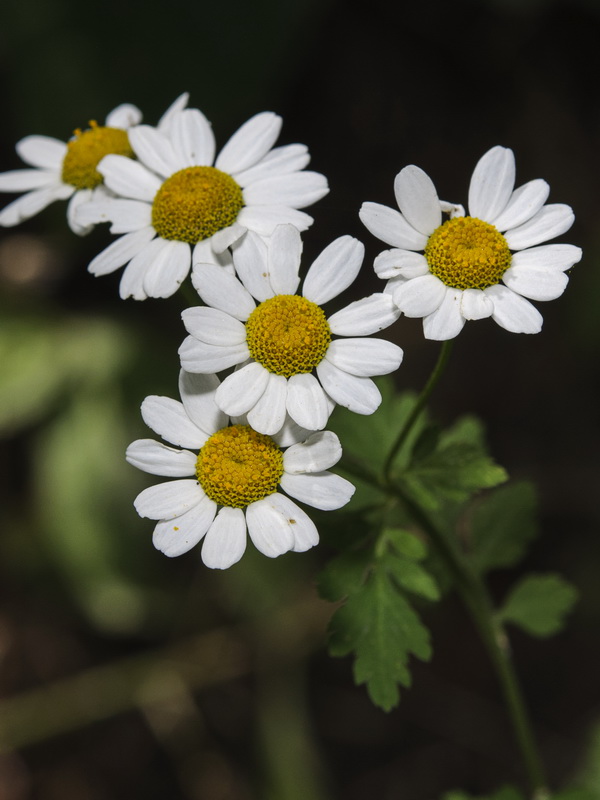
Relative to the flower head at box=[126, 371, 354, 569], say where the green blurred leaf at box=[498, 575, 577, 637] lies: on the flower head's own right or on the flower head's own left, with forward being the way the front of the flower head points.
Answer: on the flower head's own left

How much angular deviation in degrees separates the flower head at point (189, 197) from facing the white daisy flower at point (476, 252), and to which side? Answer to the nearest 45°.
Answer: approximately 45° to its left

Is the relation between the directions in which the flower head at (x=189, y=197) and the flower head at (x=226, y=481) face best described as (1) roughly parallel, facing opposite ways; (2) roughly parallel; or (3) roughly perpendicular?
roughly parallel

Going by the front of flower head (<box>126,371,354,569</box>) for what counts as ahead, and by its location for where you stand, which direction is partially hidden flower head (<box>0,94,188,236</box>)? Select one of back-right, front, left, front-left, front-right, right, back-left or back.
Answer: back-right

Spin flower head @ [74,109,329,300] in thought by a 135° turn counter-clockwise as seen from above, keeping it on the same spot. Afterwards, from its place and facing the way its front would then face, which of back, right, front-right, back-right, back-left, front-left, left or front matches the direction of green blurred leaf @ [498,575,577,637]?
front-right

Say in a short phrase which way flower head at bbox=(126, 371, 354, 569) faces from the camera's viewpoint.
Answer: facing the viewer

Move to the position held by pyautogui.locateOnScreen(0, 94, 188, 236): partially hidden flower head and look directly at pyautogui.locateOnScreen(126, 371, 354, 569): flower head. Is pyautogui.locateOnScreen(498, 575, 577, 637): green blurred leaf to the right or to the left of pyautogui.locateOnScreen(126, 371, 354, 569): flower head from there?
left

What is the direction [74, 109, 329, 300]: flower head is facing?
toward the camera

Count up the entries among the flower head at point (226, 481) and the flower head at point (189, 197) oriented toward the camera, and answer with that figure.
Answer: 2
